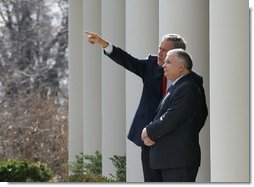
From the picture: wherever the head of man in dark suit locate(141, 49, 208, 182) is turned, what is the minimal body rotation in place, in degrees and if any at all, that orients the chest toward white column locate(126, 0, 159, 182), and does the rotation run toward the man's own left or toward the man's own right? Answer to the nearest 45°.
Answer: approximately 90° to the man's own right

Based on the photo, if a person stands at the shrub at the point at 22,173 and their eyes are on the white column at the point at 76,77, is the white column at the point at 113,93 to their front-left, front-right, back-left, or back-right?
front-right

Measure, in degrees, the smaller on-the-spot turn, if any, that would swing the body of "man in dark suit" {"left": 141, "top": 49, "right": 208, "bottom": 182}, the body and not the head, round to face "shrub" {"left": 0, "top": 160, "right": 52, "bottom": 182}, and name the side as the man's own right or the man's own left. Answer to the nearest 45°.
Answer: approximately 45° to the man's own right

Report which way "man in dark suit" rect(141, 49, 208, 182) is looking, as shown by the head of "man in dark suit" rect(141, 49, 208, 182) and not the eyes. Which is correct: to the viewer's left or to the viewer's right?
to the viewer's left

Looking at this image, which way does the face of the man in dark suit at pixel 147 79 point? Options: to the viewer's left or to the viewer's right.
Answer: to the viewer's left

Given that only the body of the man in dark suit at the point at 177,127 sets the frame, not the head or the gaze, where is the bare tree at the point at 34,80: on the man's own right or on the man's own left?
on the man's own right

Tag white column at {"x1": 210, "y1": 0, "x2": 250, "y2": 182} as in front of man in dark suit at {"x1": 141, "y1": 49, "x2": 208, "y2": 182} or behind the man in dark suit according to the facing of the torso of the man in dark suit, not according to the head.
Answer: behind

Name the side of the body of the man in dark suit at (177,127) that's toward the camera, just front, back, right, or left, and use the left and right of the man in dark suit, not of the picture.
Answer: left
